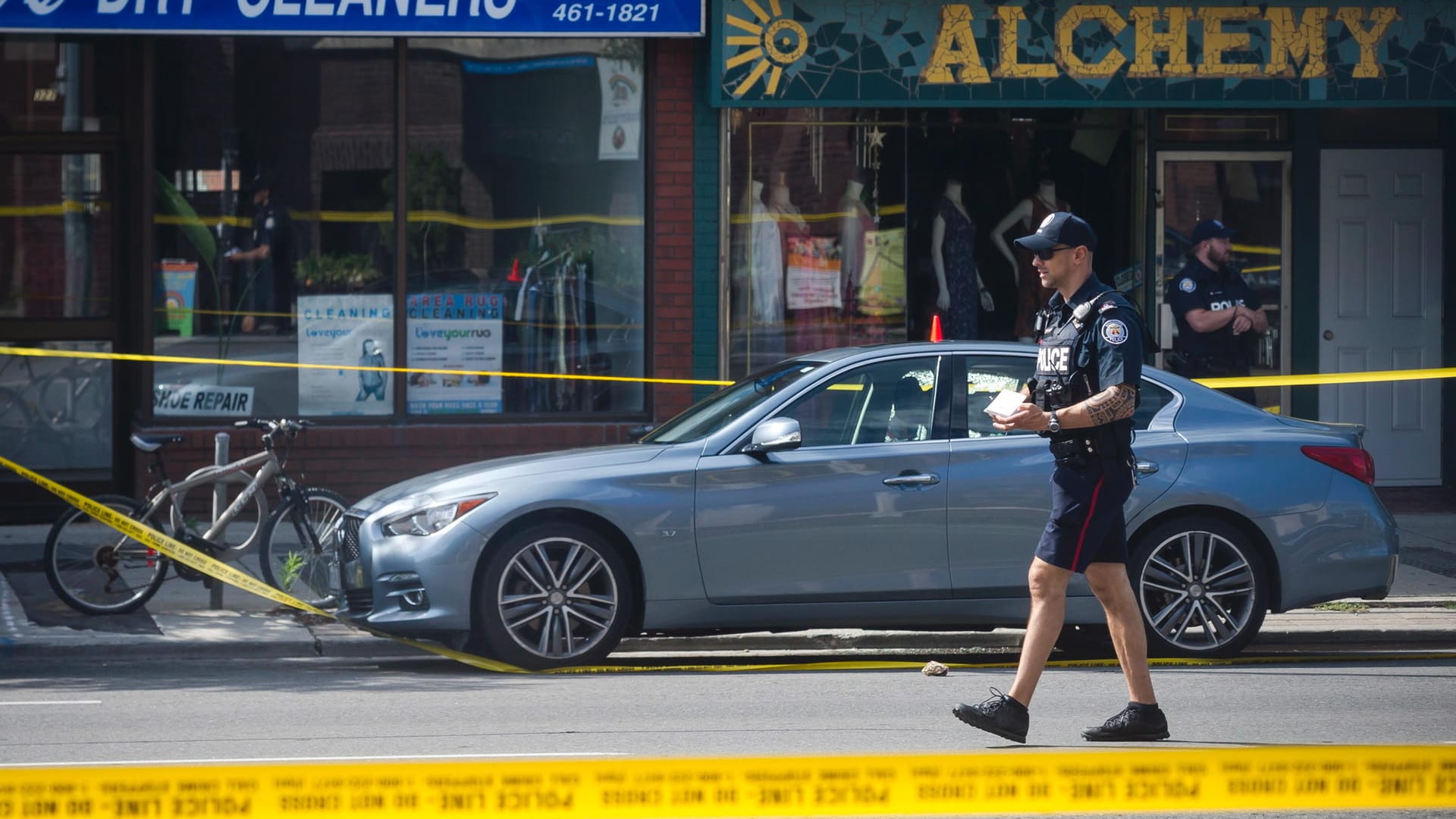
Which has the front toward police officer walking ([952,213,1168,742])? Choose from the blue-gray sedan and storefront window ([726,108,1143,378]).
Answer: the storefront window

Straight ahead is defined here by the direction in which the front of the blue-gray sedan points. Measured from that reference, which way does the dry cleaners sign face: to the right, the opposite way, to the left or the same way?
to the left

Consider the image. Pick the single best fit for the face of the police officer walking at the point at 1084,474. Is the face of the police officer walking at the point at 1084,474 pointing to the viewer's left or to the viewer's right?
to the viewer's left

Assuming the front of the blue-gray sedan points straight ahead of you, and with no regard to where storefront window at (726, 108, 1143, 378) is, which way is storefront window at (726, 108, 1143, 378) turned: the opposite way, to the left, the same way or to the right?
to the left

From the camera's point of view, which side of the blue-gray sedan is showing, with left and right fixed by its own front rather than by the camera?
left

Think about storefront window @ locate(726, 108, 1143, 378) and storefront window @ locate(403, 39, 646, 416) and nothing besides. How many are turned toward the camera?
2

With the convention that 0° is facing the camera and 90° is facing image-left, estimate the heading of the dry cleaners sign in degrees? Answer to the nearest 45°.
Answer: approximately 0°

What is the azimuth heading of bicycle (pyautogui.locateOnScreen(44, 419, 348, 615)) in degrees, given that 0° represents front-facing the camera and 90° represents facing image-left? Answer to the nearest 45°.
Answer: approximately 270°

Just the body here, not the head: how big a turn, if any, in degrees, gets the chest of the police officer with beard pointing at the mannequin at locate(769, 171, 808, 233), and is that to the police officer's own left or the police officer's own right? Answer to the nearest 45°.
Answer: approximately 135° to the police officer's own right

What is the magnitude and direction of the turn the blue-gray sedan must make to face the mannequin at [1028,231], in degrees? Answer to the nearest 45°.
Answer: approximately 90° to its right
